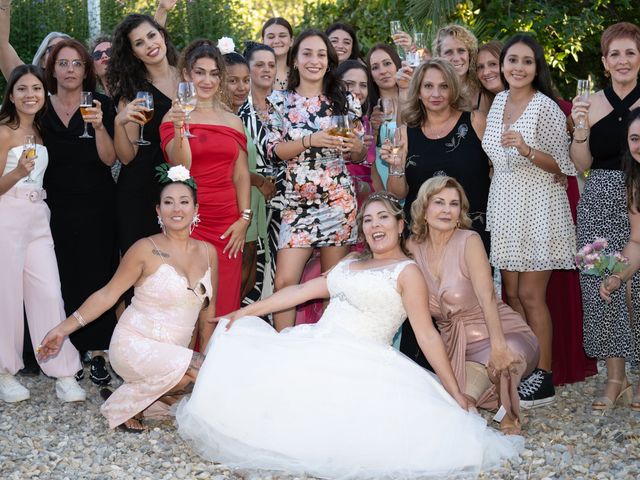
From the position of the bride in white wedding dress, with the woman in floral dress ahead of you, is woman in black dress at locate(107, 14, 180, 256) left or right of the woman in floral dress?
left

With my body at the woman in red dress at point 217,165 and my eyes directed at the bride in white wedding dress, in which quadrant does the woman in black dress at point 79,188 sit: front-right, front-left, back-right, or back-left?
back-right

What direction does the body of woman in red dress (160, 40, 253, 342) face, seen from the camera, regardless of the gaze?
toward the camera

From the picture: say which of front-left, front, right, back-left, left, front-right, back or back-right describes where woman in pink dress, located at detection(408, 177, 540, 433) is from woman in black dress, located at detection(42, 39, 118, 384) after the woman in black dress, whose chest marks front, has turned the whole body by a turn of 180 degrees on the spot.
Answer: back-right

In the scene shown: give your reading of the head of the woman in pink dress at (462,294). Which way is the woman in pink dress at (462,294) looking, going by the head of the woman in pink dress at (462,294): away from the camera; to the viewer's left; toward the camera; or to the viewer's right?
toward the camera

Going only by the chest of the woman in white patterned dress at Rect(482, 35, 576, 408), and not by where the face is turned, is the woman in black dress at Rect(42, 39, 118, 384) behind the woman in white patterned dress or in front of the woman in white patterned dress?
in front

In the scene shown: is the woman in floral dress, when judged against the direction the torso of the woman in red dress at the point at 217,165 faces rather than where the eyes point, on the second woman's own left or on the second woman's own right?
on the second woman's own left

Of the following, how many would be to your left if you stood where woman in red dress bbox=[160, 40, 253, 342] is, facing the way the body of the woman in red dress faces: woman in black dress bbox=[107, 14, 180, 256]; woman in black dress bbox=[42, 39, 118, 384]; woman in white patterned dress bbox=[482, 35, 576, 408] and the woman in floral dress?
2

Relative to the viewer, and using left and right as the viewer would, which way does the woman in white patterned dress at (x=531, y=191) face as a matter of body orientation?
facing the viewer and to the left of the viewer

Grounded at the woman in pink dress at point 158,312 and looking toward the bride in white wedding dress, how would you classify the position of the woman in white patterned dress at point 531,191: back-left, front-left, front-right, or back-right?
front-left

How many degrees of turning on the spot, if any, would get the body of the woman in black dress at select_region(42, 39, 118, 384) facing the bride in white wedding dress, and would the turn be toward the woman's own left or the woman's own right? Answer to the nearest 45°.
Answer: approximately 45° to the woman's own left

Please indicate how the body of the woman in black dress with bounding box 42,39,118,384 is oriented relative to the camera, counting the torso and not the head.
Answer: toward the camera

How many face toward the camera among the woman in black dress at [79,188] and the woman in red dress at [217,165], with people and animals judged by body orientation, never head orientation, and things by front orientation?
2

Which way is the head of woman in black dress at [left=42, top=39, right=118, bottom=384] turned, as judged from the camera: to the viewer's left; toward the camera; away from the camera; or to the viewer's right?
toward the camera

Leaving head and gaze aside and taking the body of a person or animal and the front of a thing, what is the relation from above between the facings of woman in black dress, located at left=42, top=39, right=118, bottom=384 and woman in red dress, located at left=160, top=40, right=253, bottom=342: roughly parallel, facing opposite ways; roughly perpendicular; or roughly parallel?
roughly parallel

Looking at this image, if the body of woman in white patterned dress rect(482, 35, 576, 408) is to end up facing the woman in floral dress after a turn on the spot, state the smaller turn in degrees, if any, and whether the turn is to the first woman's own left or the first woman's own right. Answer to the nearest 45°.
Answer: approximately 45° to the first woman's own right
